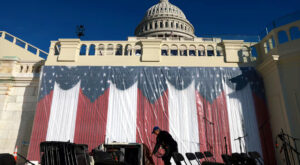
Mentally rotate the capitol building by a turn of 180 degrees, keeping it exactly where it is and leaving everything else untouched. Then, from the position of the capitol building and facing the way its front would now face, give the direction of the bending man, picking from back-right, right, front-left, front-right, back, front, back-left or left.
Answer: back

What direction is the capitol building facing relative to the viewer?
toward the camera

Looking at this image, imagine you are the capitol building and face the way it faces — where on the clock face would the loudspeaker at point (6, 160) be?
The loudspeaker is roughly at 1 o'clock from the capitol building.
